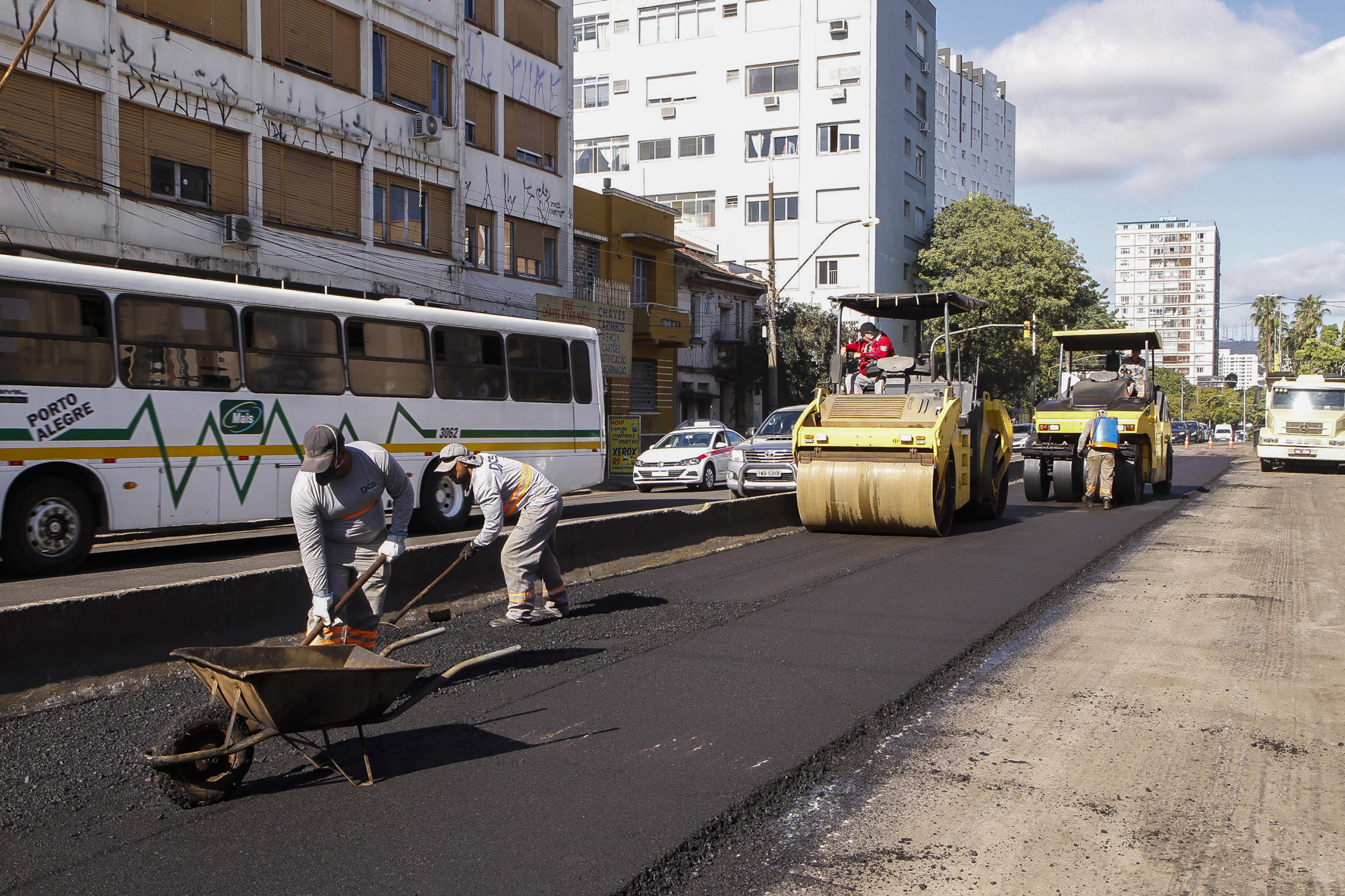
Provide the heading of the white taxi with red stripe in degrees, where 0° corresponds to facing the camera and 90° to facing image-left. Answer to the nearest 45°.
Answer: approximately 45°

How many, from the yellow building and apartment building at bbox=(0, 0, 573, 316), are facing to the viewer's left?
0

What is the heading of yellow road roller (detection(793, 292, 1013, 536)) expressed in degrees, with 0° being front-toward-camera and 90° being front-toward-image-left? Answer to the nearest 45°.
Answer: approximately 45°

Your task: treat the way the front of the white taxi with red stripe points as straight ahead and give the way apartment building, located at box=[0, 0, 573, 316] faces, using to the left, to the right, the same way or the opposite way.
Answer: to the left

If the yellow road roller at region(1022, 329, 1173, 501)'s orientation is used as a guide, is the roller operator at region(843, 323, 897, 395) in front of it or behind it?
in front

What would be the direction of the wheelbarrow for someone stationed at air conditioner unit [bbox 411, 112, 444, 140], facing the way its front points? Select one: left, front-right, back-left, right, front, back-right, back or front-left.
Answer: front-right

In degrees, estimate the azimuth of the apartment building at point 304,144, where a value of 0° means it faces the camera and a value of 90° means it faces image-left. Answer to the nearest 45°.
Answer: approximately 315°

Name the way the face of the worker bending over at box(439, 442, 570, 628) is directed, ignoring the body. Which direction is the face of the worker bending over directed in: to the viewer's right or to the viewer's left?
to the viewer's left

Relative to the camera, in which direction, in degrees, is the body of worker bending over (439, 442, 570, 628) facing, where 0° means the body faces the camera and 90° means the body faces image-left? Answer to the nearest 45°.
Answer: approximately 90°

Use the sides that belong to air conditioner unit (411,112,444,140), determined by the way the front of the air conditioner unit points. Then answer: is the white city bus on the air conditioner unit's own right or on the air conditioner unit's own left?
on the air conditioner unit's own right

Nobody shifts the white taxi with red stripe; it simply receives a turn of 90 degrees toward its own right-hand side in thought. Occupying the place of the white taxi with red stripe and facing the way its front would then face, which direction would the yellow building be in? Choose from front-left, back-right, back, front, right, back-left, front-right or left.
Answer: front-right

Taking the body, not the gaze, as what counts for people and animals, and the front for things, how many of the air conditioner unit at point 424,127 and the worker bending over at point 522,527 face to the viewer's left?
1

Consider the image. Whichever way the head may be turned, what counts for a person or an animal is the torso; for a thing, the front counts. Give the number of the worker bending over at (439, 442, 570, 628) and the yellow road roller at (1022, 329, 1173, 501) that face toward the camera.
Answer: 1

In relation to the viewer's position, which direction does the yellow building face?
facing the viewer and to the right of the viewer

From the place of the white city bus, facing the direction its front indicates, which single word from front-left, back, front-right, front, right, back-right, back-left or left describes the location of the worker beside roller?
back-left

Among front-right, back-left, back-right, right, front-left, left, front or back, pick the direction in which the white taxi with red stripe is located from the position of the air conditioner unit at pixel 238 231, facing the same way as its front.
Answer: front-left
